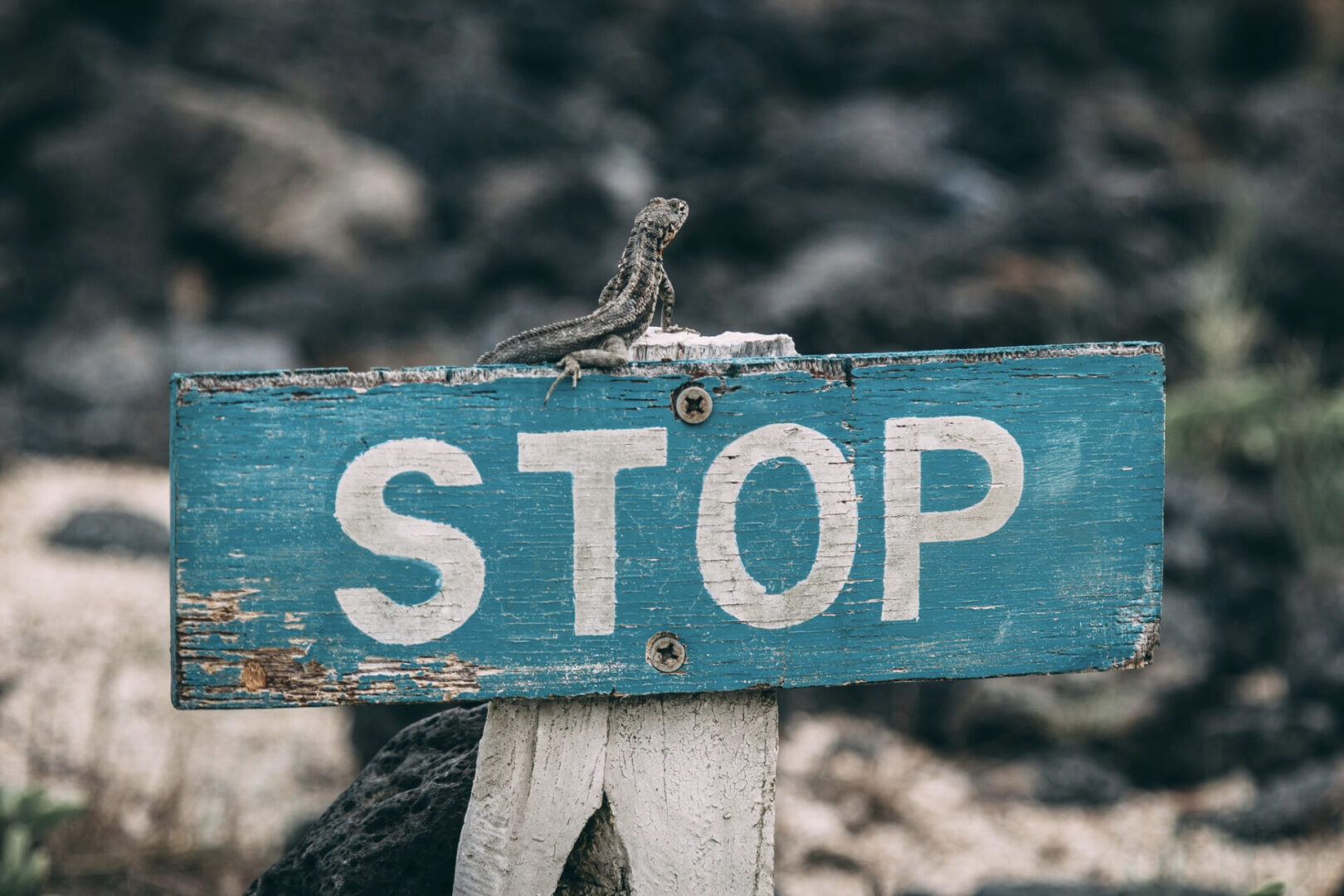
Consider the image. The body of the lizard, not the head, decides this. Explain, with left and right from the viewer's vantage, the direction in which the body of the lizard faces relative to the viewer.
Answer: facing away from the viewer and to the right of the viewer

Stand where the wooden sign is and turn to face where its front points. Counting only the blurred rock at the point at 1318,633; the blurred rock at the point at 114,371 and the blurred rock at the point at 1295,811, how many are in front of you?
0

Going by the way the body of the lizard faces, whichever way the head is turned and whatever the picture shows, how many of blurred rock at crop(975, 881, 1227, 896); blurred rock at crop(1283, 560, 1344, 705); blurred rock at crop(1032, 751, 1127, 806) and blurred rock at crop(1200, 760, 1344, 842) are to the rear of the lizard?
0

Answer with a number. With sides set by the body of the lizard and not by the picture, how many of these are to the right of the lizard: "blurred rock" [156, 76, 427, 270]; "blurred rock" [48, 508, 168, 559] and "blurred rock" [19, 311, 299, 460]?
0

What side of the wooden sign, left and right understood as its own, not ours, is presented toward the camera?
front

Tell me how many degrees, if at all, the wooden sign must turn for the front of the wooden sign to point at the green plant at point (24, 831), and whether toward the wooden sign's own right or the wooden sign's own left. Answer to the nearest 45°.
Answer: approximately 135° to the wooden sign's own right

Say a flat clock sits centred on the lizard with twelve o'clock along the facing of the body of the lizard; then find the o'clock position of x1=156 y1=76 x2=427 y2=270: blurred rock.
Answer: The blurred rock is roughly at 10 o'clock from the lizard.

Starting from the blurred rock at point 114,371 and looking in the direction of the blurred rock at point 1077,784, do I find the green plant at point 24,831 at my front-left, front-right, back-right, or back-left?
front-right

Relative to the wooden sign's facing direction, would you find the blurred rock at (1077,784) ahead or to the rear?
to the rear
